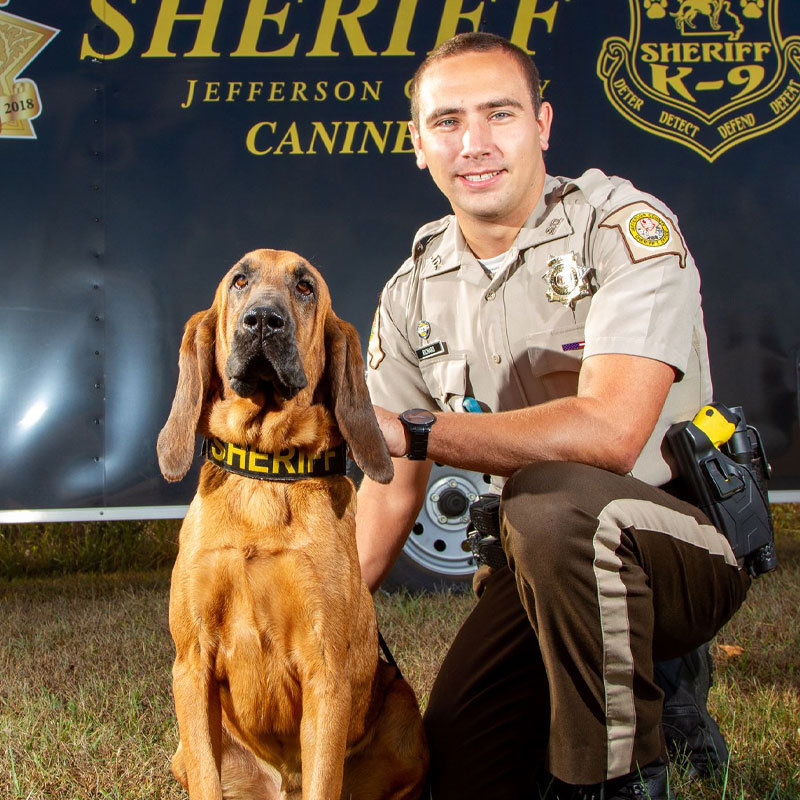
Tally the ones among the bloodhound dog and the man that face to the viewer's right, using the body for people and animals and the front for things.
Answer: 0

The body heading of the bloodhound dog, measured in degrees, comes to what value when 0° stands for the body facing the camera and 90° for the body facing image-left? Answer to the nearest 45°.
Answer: approximately 0°

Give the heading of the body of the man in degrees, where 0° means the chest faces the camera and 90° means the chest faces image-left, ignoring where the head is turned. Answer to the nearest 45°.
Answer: approximately 45°

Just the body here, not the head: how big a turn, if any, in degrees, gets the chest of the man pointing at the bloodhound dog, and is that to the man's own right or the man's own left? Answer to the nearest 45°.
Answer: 0° — they already face it

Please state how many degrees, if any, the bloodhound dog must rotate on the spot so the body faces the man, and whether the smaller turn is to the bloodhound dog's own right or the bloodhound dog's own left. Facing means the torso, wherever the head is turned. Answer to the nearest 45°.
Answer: approximately 135° to the bloodhound dog's own left
